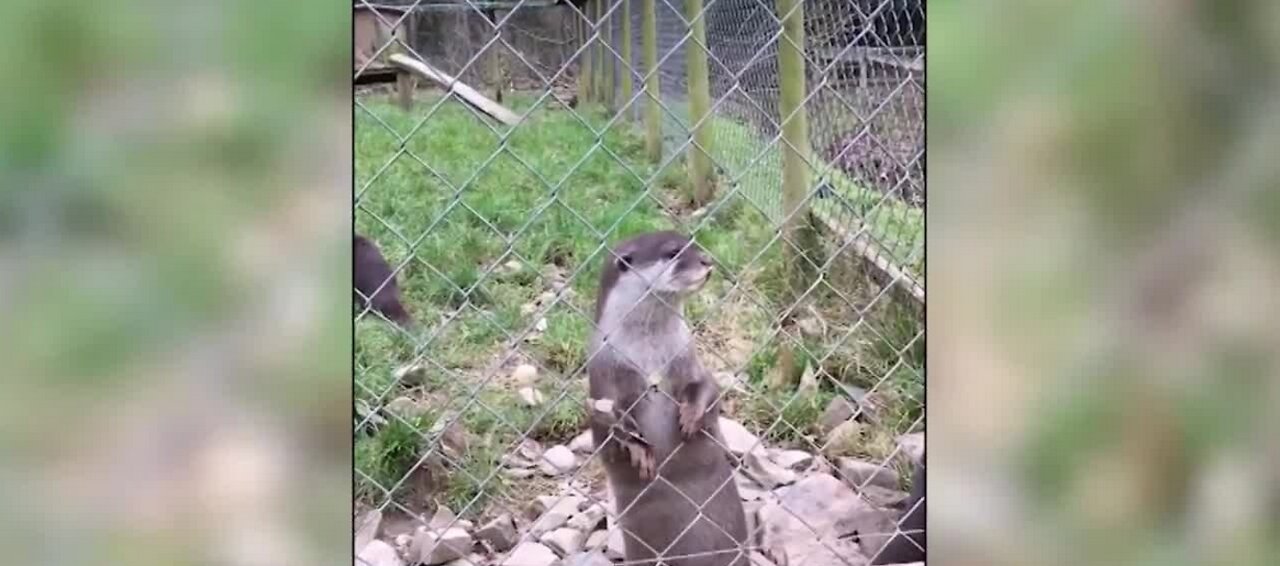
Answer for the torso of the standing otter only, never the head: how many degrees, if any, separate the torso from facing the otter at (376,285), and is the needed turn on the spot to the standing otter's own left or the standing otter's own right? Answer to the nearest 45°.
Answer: approximately 180°

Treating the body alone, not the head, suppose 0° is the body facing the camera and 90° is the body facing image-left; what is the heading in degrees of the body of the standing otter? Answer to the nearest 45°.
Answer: approximately 315°

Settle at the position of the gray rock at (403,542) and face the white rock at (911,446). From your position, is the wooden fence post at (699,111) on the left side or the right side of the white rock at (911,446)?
left
